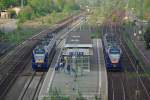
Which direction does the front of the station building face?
toward the camera

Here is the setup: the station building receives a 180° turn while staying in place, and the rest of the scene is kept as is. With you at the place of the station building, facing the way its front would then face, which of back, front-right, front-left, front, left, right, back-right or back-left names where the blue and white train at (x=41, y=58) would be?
front-left
